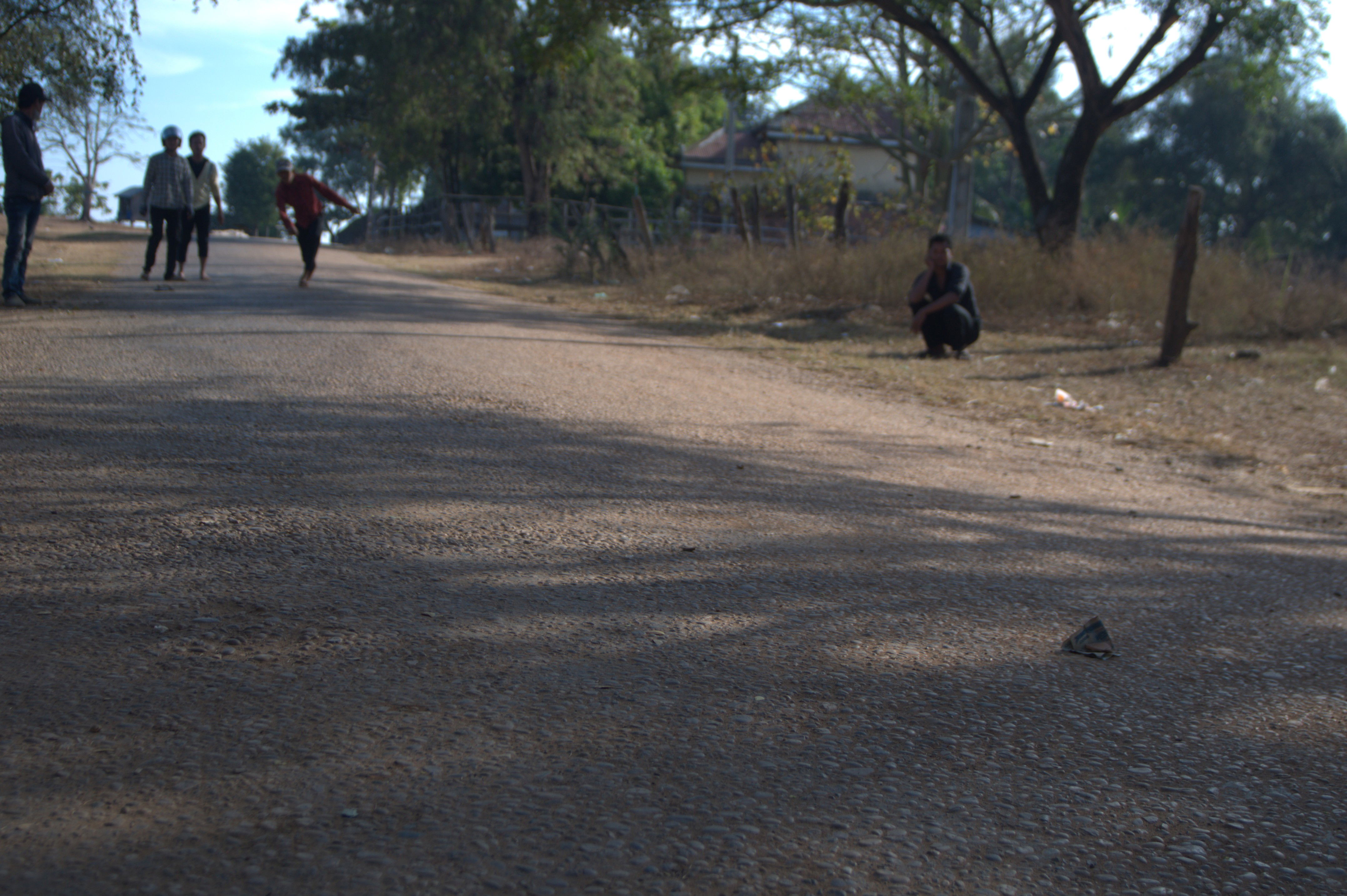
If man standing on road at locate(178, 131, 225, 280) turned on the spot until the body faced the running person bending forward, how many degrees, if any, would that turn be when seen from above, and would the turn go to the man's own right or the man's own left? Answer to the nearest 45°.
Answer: approximately 90° to the man's own left

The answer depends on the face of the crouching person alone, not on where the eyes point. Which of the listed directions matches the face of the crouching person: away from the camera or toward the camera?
toward the camera

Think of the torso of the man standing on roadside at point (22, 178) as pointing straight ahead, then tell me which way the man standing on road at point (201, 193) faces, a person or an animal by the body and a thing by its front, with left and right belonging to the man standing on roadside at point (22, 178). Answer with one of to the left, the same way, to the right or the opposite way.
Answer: to the right

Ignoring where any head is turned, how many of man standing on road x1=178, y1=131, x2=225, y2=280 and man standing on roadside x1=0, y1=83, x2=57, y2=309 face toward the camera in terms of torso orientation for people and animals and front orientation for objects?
1

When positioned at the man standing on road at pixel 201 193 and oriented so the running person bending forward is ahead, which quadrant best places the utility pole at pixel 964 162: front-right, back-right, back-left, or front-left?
front-left

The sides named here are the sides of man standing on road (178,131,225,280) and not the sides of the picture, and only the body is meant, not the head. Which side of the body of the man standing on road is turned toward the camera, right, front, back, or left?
front

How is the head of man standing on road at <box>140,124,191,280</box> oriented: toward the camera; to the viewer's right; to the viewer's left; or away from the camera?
toward the camera

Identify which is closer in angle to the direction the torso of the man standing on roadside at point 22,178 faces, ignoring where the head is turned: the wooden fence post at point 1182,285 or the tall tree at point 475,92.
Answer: the wooden fence post

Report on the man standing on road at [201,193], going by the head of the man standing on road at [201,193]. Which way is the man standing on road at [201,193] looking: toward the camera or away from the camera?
toward the camera

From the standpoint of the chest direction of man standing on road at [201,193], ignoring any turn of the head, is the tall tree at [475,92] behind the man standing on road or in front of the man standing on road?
behind

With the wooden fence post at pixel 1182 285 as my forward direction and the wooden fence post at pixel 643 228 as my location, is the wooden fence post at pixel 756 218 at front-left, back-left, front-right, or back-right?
front-left

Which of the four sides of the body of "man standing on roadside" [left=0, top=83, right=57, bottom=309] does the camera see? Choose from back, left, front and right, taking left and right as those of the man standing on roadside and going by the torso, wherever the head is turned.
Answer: right

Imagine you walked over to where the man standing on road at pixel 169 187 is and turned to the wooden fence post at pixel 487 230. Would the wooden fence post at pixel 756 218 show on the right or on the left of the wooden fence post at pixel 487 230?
right

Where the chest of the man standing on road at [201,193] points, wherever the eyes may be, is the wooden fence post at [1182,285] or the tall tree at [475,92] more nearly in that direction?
the wooden fence post

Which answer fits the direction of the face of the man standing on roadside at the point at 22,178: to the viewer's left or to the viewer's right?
to the viewer's right
